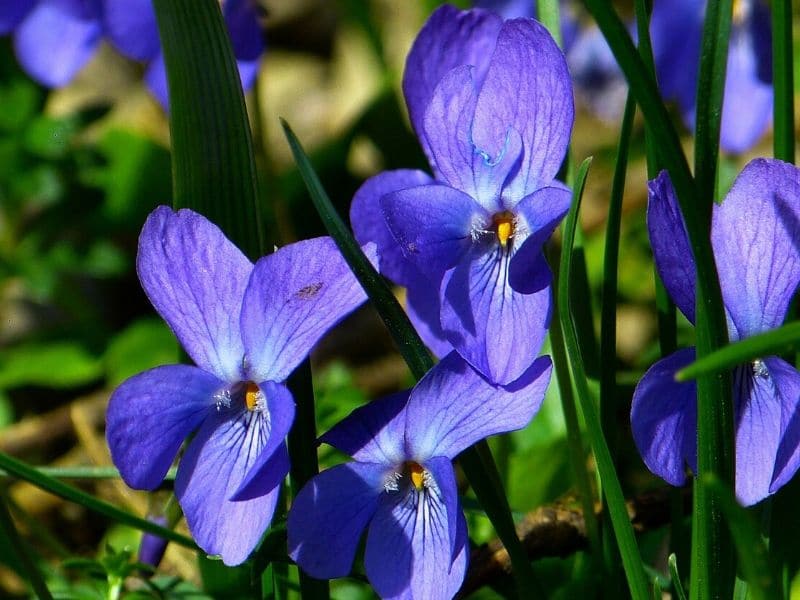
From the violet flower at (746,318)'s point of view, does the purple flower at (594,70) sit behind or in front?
behind

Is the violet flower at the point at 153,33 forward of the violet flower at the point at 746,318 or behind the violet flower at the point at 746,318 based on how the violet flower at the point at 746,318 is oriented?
behind

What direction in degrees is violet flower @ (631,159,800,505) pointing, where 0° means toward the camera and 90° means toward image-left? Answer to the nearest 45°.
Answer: approximately 315°

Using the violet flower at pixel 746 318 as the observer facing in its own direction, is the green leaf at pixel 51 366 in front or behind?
behind

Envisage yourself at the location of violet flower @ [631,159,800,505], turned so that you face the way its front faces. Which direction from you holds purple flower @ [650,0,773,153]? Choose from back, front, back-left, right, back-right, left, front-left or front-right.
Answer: back-left

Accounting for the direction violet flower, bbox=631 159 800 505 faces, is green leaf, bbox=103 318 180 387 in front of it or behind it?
behind
